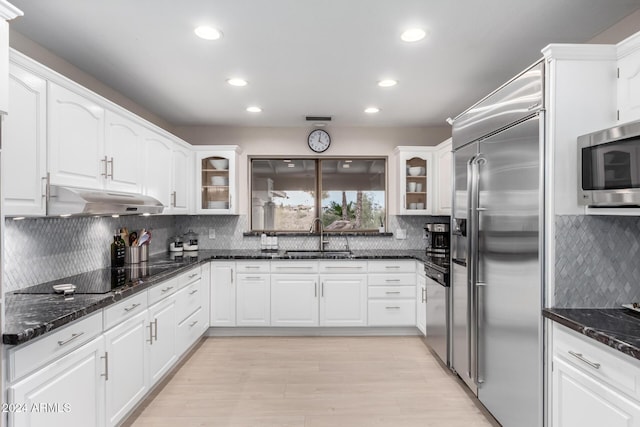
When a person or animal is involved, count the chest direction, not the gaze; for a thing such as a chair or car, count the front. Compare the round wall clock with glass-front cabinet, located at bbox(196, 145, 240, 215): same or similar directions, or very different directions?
same or similar directions

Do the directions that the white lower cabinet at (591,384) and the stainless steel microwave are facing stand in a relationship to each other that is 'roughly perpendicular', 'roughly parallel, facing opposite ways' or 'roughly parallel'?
roughly parallel

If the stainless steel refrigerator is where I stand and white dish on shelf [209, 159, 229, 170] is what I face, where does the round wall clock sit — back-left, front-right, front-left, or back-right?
front-right

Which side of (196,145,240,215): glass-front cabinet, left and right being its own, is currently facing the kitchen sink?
left

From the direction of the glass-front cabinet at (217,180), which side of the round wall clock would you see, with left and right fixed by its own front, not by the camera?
right

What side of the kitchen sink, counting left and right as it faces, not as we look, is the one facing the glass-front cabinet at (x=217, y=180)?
right

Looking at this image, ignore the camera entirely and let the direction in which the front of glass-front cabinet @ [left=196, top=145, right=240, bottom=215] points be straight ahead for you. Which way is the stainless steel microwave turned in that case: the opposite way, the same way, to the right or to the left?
to the right

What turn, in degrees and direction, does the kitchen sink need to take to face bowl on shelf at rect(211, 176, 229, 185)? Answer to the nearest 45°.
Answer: approximately 90° to its right

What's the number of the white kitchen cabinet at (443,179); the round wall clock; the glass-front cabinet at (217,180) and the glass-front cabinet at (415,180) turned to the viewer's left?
1

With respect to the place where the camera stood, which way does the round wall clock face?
facing the viewer

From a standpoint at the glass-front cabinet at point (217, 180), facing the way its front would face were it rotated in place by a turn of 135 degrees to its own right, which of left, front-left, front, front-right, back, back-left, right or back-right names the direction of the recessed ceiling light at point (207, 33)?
back-left

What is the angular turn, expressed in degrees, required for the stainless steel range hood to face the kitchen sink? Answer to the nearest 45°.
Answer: approximately 90° to its left

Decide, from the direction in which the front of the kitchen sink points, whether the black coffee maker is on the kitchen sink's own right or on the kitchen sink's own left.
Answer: on the kitchen sink's own left
